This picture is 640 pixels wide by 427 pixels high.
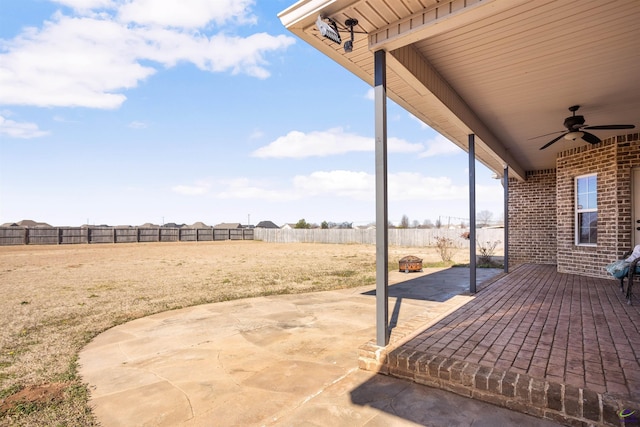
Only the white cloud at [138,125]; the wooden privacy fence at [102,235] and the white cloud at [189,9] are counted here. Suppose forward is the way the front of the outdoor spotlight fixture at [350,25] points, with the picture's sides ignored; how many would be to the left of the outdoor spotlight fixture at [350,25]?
0

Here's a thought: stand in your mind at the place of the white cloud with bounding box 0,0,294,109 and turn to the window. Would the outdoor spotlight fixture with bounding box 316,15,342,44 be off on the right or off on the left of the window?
right

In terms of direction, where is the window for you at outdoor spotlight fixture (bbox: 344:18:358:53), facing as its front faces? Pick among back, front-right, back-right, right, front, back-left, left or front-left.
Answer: back
